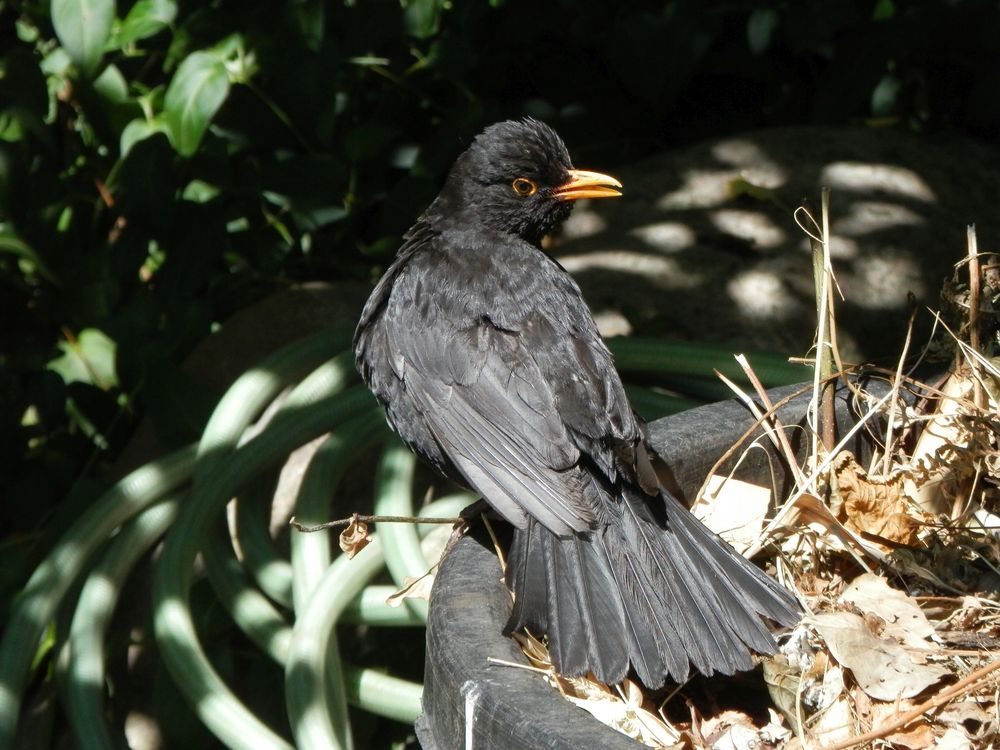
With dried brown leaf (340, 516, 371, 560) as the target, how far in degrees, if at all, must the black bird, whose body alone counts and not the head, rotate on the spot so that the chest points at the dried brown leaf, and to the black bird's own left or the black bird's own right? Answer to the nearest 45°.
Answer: approximately 90° to the black bird's own left

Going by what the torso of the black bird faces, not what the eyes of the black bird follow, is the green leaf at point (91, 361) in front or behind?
in front

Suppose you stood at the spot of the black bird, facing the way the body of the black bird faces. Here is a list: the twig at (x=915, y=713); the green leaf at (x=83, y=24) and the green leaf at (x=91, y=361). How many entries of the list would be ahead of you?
2

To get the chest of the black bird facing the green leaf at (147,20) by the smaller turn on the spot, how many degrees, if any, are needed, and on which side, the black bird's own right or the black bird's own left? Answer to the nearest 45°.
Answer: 0° — it already faces it

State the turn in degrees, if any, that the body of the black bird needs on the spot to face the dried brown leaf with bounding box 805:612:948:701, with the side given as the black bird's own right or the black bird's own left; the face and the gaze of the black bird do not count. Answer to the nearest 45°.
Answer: approximately 180°

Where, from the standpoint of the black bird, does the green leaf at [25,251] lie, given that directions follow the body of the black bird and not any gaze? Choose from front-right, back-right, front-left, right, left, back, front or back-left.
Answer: front

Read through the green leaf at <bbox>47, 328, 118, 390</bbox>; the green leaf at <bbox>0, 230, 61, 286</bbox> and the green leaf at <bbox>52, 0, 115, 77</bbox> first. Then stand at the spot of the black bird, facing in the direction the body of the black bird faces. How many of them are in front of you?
3

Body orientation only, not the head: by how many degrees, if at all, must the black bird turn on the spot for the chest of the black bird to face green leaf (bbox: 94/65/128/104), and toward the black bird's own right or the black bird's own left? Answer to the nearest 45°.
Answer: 0° — it already faces it

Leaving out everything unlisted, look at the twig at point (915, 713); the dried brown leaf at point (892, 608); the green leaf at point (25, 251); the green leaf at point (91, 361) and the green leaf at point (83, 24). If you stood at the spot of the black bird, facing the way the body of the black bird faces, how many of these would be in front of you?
3

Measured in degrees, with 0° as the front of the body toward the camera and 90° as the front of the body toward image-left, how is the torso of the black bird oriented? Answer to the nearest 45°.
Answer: approximately 135°
